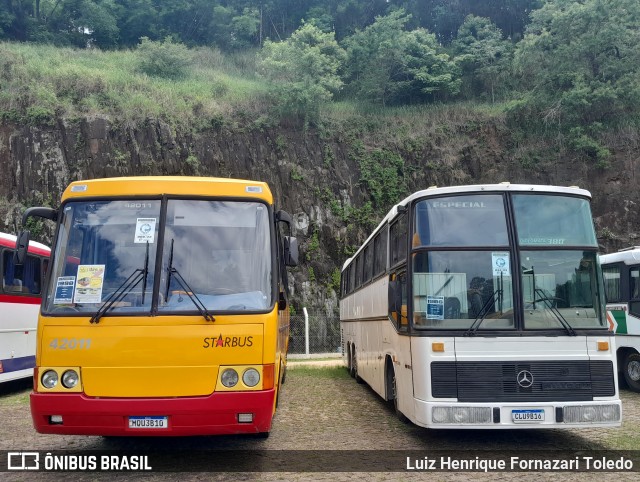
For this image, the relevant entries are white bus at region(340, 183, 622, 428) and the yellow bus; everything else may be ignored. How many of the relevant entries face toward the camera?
2

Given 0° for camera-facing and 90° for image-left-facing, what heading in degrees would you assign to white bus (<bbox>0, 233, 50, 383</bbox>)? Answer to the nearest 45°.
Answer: approximately 45°

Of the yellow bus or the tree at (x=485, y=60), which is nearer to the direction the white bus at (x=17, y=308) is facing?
the yellow bus

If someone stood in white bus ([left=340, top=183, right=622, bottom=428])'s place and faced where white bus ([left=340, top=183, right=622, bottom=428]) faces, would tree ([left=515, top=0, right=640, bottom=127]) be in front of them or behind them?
behind

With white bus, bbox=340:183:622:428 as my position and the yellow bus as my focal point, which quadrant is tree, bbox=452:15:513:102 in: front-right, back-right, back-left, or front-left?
back-right

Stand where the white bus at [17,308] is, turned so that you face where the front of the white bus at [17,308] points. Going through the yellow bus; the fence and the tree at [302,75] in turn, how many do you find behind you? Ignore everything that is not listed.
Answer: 2

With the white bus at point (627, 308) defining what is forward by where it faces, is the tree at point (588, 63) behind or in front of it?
behind

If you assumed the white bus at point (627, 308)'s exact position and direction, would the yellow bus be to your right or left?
on your right

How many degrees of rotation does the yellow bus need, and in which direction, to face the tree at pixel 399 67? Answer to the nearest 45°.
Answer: approximately 135° to its left

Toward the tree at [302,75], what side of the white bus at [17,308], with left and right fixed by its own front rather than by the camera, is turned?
back
